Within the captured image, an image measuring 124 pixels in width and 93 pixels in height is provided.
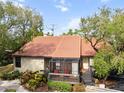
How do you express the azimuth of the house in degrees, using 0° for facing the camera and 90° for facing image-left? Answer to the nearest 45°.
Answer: approximately 0°

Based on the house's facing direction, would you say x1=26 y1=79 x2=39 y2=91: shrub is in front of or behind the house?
in front

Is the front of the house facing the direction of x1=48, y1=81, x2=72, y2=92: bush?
yes

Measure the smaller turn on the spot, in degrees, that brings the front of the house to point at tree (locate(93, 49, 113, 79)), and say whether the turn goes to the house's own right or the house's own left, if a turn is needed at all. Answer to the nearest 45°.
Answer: approximately 45° to the house's own left

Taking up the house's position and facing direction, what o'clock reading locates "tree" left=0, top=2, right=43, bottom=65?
The tree is roughly at 3 o'clock from the house.

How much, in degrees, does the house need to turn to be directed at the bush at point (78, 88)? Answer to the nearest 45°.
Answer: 0° — it already faces it

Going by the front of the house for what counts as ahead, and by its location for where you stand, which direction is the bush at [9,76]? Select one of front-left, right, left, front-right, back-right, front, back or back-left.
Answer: right

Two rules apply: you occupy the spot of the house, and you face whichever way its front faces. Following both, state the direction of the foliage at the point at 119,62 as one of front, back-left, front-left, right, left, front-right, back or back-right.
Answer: front-left
